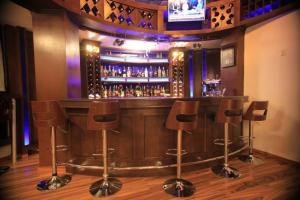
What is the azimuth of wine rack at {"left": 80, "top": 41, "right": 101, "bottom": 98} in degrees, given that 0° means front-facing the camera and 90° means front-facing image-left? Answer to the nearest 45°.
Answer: approximately 315°

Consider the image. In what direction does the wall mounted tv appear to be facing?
toward the camera

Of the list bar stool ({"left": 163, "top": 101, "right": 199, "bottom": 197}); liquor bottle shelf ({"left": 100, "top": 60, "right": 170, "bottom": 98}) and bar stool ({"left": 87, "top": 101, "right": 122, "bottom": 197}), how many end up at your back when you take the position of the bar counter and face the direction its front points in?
1

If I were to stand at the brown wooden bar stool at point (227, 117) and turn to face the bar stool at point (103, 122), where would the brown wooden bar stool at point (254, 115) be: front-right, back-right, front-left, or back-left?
back-right

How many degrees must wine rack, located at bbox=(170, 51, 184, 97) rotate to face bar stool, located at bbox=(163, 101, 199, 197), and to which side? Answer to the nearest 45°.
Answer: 0° — it already faces it

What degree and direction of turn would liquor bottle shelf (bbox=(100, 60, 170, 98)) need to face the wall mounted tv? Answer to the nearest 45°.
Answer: approximately 45° to its left

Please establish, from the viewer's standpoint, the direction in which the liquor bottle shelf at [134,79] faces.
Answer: facing the viewer

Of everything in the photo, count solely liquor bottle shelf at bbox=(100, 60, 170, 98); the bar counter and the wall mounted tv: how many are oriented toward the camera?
3

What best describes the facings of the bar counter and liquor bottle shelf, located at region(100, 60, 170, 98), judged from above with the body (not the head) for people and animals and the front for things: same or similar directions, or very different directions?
same or similar directions

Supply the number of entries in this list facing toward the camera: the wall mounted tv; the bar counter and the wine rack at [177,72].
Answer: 3

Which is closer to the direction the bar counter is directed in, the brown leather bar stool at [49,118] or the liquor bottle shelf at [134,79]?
the brown leather bar stool

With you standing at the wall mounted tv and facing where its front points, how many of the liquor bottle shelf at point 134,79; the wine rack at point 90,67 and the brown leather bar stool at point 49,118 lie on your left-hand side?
0

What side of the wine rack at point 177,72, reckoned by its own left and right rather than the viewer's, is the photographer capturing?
front
